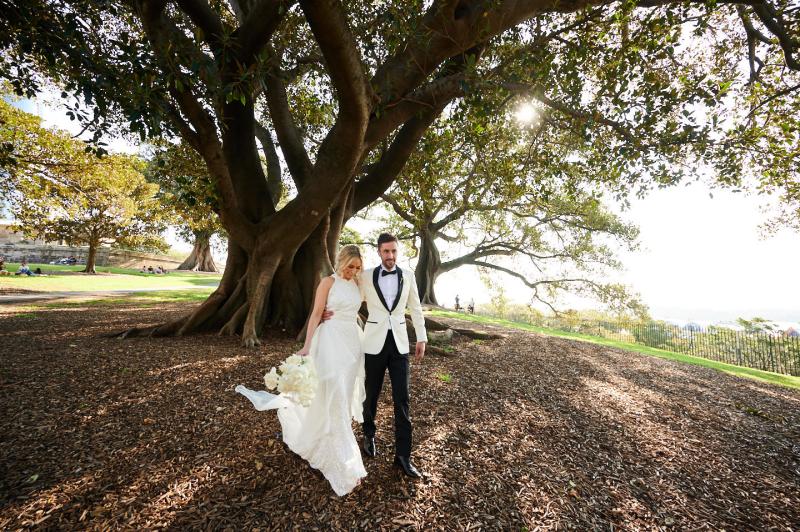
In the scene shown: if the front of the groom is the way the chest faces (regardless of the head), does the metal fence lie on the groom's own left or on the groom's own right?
on the groom's own left

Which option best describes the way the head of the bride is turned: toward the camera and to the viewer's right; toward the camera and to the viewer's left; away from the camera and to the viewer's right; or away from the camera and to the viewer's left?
toward the camera and to the viewer's right

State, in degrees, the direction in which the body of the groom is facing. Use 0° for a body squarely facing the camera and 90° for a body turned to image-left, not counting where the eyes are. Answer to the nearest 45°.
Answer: approximately 0°
